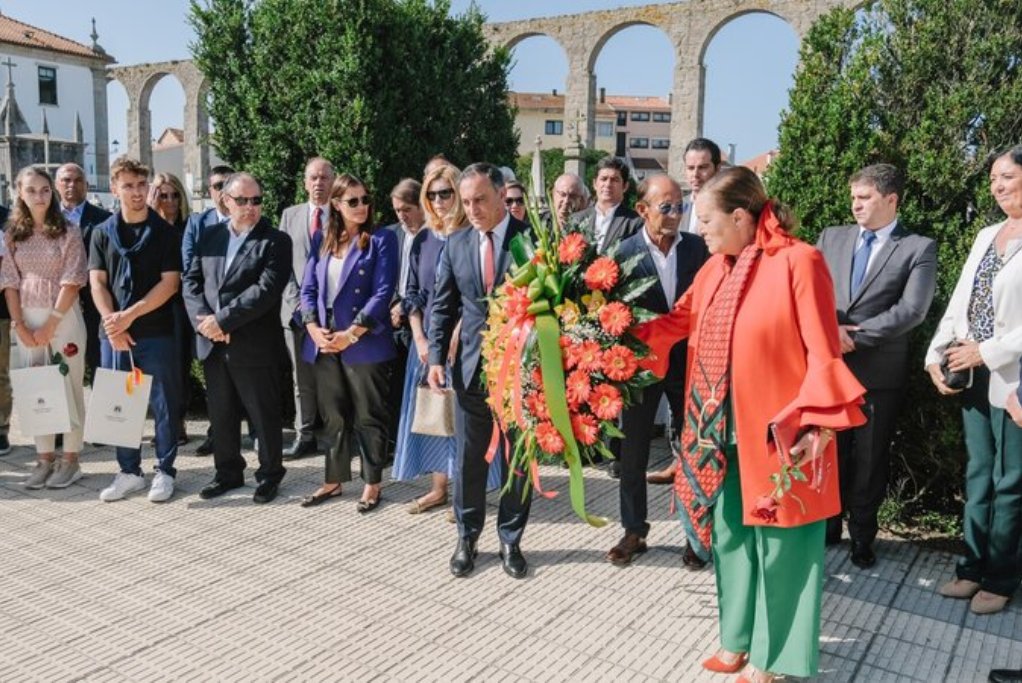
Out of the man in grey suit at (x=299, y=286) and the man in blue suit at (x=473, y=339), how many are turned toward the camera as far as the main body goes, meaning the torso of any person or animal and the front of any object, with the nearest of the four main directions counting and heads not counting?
2

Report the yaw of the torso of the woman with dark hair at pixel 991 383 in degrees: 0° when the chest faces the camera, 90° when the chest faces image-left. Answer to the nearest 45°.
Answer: approximately 45°

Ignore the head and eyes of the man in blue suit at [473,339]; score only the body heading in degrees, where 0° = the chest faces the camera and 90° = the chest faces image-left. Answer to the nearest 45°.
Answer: approximately 0°

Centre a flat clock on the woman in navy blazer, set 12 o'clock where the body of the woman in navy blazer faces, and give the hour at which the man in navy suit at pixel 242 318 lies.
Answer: The man in navy suit is roughly at 2 o'clock from the woman in navy blazer.

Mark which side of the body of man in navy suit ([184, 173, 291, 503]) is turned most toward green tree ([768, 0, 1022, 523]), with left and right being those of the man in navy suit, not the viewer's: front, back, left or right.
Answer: left

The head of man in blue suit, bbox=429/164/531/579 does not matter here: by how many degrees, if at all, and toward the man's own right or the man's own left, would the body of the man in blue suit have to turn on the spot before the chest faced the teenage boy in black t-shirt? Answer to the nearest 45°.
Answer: approximately 135° to the man's own right

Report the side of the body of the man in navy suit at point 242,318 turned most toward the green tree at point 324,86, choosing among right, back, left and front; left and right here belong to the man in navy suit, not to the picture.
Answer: back

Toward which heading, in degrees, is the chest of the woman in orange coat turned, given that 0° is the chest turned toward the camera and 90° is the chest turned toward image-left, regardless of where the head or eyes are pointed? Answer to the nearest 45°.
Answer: approximately 45°

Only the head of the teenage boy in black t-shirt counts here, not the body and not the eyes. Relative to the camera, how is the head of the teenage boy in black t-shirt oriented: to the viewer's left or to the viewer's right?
to the viewer's right

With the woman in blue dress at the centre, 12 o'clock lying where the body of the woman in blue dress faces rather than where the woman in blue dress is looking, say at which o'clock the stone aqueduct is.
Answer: The stone aqueduct is roughly at 5 o'clock from the woman in blue dress.
